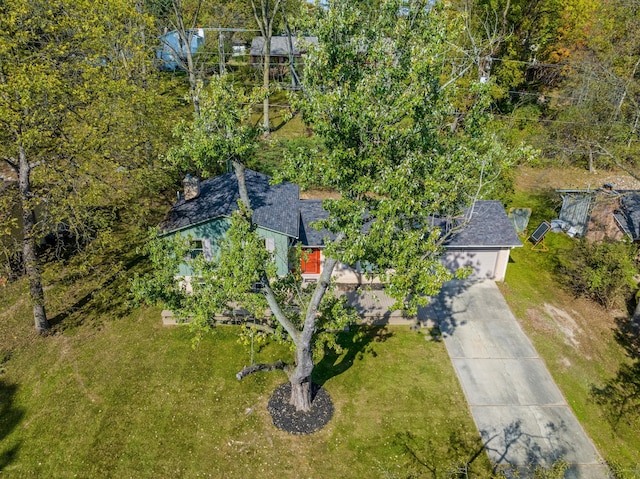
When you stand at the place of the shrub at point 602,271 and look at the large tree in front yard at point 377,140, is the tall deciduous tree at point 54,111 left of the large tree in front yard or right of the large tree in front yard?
right

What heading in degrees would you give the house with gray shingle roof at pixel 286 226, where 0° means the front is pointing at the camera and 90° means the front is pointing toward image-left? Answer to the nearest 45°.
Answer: approximately 0°

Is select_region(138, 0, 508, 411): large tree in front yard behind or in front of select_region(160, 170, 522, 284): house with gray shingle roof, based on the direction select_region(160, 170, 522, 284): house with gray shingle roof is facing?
in front

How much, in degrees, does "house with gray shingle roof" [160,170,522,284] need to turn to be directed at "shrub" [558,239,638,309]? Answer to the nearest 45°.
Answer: approximately 90° to its left

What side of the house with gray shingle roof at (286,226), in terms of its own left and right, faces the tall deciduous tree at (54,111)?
right

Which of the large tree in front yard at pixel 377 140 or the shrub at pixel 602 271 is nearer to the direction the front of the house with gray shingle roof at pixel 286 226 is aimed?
the large tree in front yard
